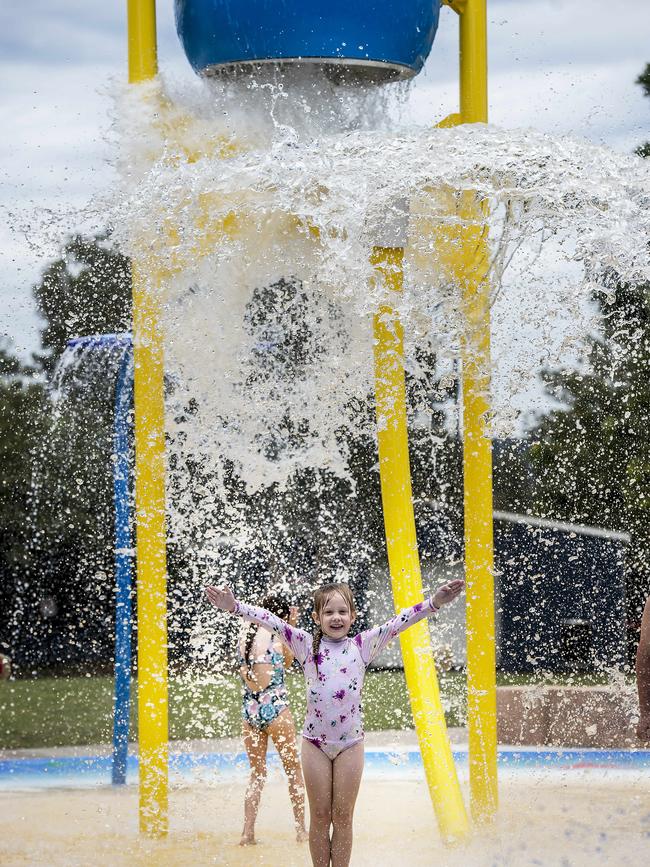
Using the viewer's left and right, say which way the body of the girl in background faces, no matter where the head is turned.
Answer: facing away from the viewer and to the right of the viewer

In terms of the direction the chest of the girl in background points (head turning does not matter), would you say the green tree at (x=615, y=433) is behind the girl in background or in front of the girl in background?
in front

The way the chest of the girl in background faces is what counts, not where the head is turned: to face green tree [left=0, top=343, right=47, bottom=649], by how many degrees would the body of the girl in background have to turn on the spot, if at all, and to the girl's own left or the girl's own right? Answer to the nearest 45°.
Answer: approximately 45° to the girl's own left

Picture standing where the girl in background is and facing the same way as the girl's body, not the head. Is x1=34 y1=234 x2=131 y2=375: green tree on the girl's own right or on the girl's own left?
on the girl's own left

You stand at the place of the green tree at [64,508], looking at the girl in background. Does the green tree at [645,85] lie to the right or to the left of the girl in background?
left
